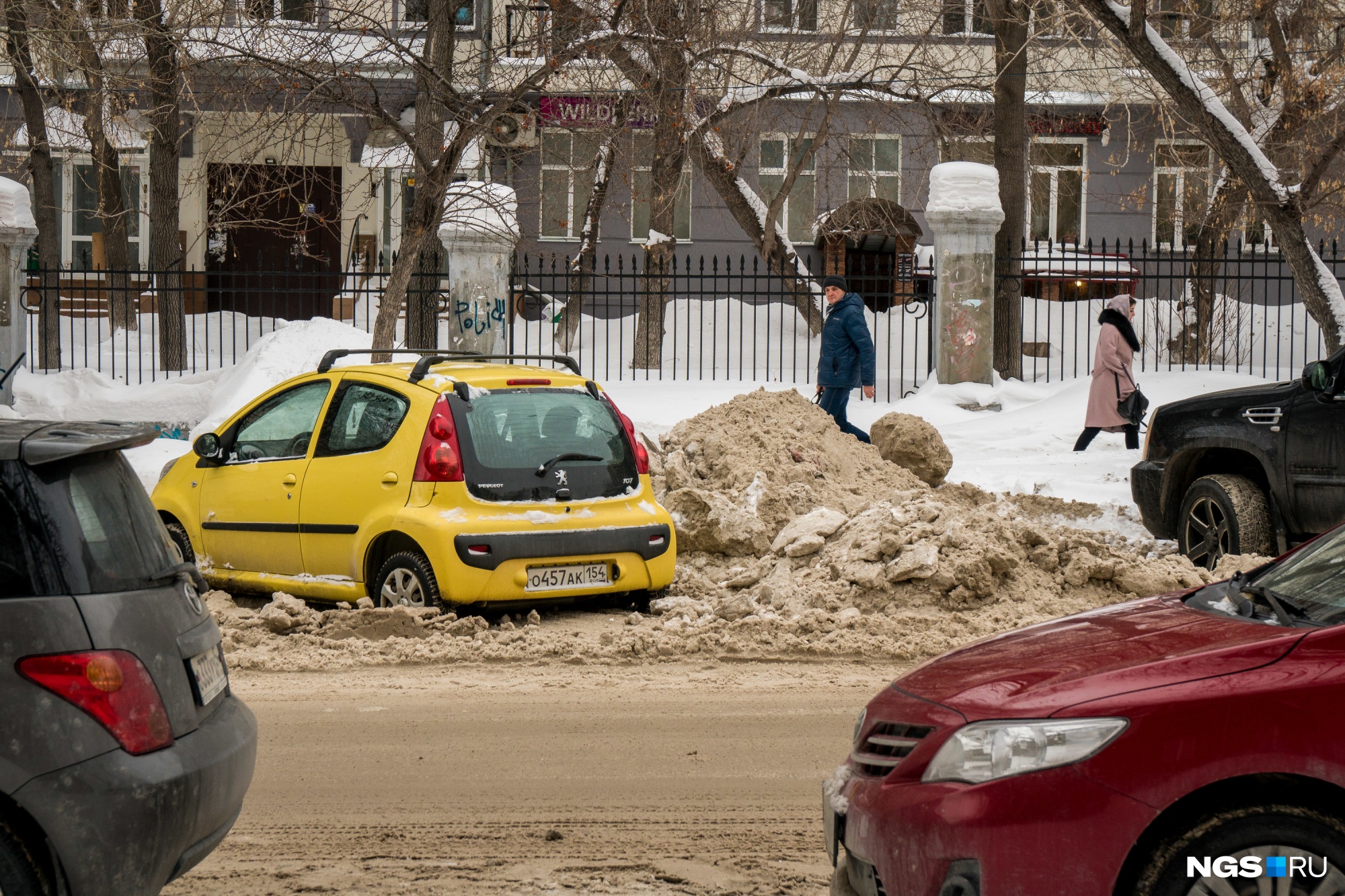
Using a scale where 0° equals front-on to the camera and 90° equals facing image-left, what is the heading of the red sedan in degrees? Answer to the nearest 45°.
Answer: approximately 90°

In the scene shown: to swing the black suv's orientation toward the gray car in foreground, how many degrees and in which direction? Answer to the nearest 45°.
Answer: approximately 90° to its left

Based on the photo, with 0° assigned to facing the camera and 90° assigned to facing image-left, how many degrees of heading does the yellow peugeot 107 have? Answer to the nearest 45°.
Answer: approximately 135°

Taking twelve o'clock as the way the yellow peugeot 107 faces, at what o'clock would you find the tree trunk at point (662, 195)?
The tree trunk is roughly at 2 o'clock from the yellow peugeot 107.

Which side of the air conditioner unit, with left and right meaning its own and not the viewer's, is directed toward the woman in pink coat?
front

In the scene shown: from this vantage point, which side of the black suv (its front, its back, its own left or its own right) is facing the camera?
left

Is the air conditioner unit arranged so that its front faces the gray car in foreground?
yes

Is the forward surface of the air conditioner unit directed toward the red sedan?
yes

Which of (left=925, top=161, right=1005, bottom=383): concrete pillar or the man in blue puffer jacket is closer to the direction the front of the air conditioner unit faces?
the man in blue puffer jacket
